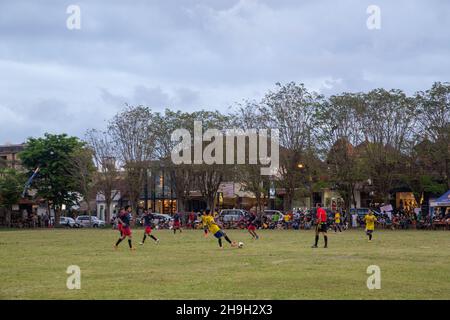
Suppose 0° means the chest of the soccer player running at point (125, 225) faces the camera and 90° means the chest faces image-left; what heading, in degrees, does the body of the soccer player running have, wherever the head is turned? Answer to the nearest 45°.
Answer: approximately 270°

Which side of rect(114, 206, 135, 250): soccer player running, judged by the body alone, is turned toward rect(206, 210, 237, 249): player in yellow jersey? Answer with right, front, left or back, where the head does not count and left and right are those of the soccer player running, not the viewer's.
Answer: front
